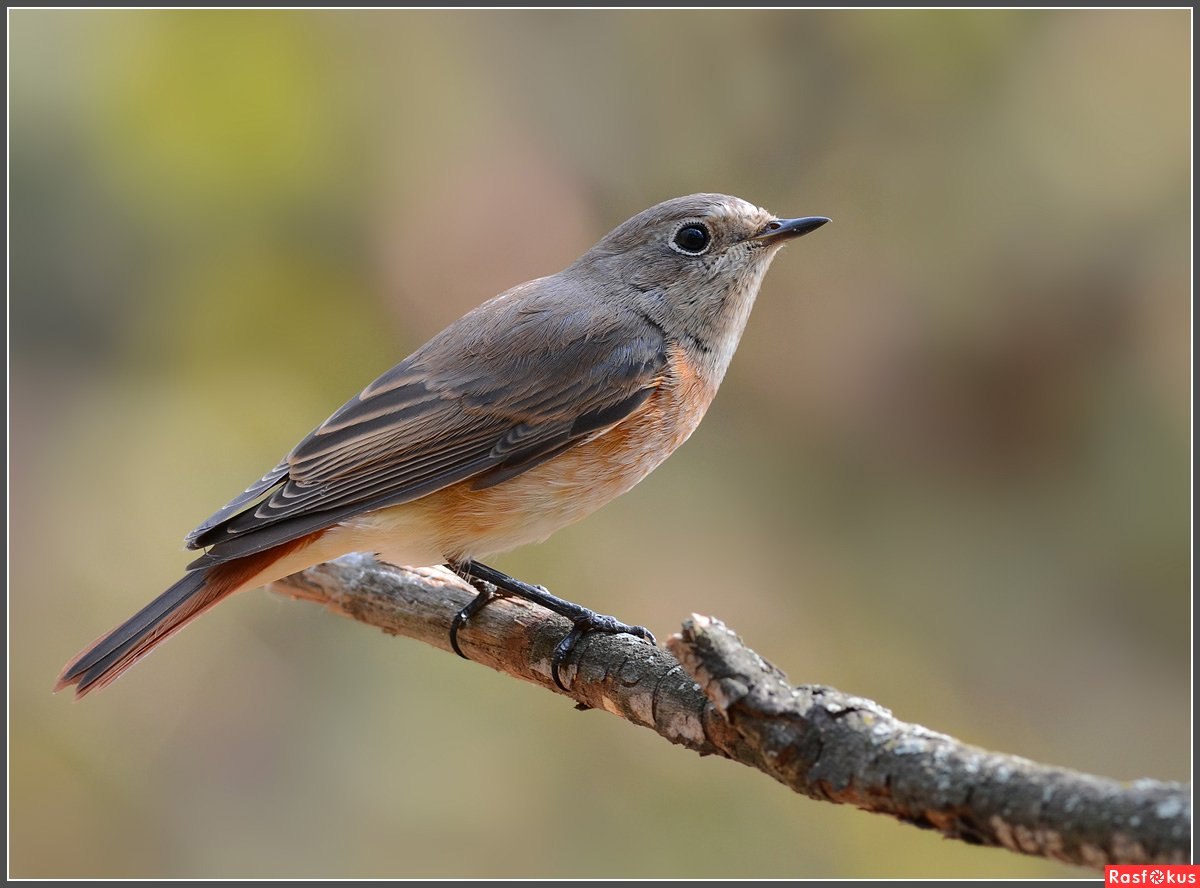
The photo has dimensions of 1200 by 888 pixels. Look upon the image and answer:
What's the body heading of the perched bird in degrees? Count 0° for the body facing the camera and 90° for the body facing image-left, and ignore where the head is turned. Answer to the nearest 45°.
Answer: approximately 270°
